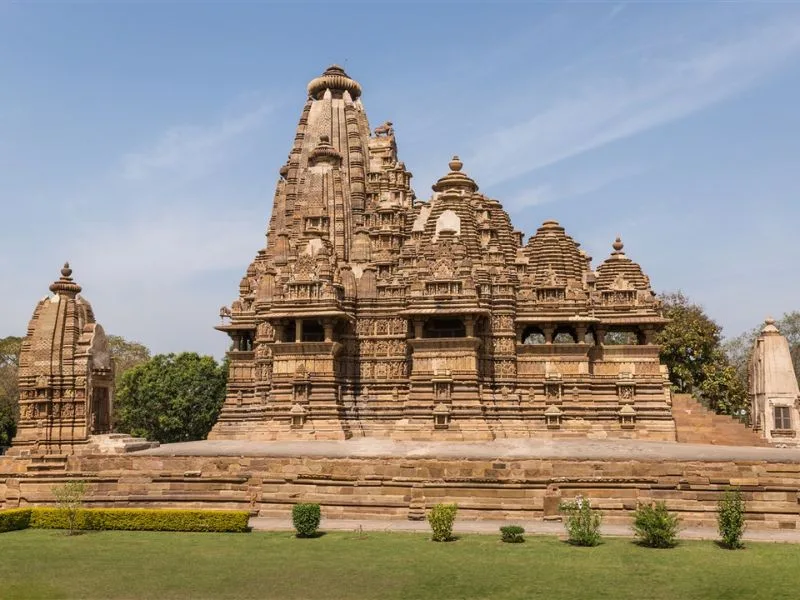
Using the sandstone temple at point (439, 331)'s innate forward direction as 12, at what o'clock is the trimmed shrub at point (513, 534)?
The trimmed shrub is roughly at 3 o'clock from the sandstone temple.

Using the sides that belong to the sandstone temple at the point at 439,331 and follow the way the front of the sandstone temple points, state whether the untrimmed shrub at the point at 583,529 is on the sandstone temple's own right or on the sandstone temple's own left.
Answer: on the sandstone temple's own right

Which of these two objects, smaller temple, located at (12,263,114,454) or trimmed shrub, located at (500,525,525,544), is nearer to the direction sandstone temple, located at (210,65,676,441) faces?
the trimmed shrub

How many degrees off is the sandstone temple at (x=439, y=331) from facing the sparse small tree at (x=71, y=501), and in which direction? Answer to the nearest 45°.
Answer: approximately 135° to its right

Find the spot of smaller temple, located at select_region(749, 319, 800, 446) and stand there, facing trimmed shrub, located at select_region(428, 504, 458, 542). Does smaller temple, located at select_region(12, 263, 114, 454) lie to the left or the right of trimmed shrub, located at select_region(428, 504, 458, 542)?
right

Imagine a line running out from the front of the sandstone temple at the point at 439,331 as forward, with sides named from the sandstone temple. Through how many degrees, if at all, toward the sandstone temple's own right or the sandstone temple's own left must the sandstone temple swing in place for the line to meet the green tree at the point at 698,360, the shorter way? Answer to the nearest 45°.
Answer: approximately 45° to the sandstone temple's own left

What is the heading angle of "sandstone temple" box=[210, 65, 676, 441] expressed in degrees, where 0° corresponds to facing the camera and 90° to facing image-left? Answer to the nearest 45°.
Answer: approximately 270°

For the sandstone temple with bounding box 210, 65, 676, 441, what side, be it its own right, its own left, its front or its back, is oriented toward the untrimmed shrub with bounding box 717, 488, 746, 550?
right

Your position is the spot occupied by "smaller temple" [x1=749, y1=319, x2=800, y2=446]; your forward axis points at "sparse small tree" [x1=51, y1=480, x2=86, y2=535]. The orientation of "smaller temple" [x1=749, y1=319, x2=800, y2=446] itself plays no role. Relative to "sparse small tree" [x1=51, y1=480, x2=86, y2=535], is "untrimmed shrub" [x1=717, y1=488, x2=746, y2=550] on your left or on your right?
left

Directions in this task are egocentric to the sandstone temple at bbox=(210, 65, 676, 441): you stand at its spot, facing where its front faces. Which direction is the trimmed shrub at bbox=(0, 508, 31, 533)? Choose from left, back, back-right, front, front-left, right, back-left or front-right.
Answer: back-right

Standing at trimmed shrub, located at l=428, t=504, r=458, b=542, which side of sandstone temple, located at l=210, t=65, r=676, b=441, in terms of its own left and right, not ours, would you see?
right

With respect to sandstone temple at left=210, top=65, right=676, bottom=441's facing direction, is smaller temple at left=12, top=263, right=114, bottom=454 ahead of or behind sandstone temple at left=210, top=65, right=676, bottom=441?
behind

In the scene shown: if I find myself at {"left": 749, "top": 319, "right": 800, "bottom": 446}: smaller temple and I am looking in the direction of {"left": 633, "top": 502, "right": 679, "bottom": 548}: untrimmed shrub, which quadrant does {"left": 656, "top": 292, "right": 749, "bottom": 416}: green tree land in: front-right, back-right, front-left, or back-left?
back-right

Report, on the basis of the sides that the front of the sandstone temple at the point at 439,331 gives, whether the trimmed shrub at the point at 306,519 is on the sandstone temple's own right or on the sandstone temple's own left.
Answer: on the sandstone temple's own right

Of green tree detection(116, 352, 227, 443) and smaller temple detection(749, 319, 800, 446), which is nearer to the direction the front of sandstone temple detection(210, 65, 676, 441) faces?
the smaller temple
